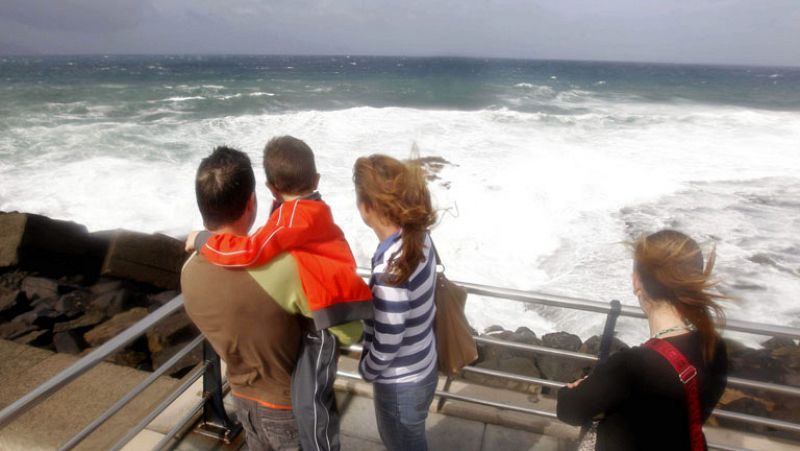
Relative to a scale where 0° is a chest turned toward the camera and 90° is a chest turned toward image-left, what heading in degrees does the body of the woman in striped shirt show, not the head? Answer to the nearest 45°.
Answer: approximately 135°

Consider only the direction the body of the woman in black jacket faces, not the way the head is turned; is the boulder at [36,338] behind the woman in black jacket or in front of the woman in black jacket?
in front

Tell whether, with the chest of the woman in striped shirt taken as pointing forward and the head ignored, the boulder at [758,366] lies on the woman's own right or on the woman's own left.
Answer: on the woman's own right

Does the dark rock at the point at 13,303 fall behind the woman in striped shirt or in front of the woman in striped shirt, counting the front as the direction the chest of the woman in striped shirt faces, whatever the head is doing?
in front

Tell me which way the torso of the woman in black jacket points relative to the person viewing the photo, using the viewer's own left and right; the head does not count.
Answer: facing away from the viewer and to the left of the viewer

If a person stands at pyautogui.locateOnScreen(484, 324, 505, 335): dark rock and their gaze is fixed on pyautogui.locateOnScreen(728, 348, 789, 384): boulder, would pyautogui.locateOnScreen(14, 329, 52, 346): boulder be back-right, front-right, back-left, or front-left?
back-right
